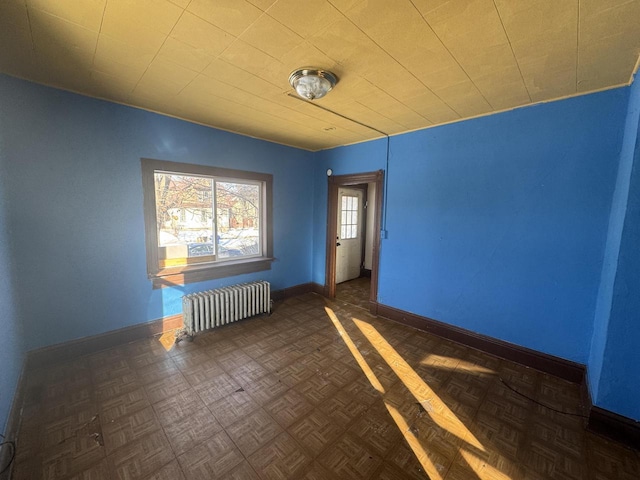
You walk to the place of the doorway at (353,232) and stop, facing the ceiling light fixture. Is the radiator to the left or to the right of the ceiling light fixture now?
right

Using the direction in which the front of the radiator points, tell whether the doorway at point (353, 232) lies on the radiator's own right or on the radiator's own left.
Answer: on the radiator's own left

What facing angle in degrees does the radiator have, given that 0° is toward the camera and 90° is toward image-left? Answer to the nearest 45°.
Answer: approximately 315°

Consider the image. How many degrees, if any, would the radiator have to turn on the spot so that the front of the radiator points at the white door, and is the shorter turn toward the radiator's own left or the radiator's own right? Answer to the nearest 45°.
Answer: approximately 90° to the radiator's own left

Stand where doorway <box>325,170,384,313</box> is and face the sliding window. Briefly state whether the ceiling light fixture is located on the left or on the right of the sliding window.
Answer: left
